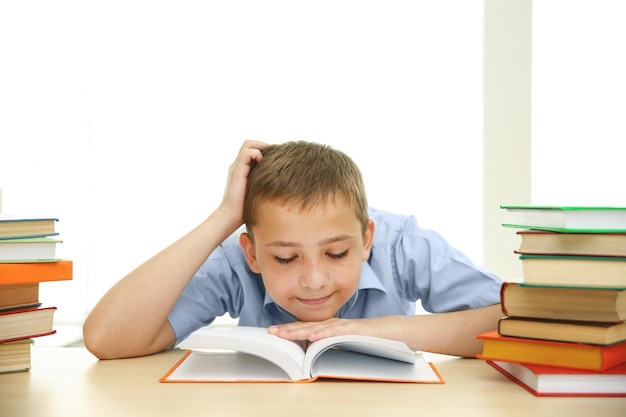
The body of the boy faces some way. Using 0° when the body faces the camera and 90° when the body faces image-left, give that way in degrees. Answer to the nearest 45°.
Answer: approximately 0°

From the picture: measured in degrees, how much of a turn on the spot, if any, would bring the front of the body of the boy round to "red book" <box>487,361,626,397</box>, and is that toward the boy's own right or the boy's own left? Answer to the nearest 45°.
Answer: approximately 45° to the boy's own left

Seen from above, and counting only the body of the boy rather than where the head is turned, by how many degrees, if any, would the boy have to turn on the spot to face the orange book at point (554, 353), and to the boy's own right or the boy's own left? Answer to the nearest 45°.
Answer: approximately 45° to the boy's own left
